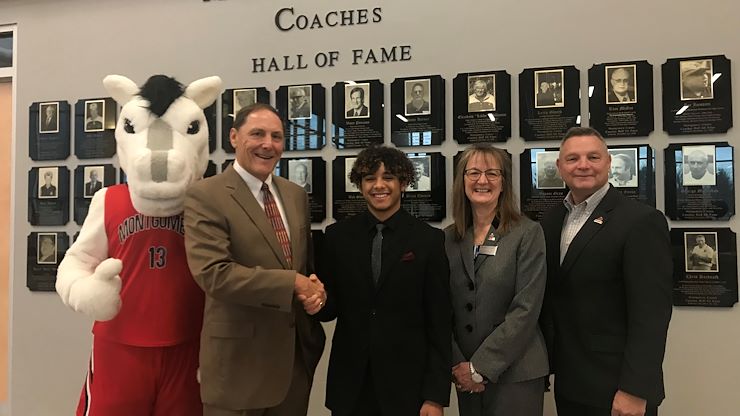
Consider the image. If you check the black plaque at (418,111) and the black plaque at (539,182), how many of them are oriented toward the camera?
2

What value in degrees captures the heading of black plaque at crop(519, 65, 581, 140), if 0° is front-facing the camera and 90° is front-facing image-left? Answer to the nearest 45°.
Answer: approximately 0°

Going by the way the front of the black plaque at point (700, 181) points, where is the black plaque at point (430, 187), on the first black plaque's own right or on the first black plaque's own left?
on the first black plaque's own right

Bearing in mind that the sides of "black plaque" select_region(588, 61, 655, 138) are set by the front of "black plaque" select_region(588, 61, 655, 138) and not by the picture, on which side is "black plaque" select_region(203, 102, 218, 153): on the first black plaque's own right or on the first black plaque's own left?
on the first black plaque's own right

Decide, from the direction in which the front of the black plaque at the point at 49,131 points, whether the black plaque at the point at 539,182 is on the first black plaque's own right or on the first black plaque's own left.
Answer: on the first black plaque's own left

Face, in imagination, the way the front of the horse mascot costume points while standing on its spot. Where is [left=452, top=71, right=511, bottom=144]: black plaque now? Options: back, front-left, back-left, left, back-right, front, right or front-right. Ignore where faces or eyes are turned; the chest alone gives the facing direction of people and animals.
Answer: left

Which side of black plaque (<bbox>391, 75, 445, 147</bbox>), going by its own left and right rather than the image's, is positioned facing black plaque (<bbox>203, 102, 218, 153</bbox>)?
right

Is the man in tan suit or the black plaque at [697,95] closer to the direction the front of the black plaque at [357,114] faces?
the man in tan suit

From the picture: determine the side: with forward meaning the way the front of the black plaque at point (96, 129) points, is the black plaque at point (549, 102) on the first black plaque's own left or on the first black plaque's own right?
on the first black plaque's own left
